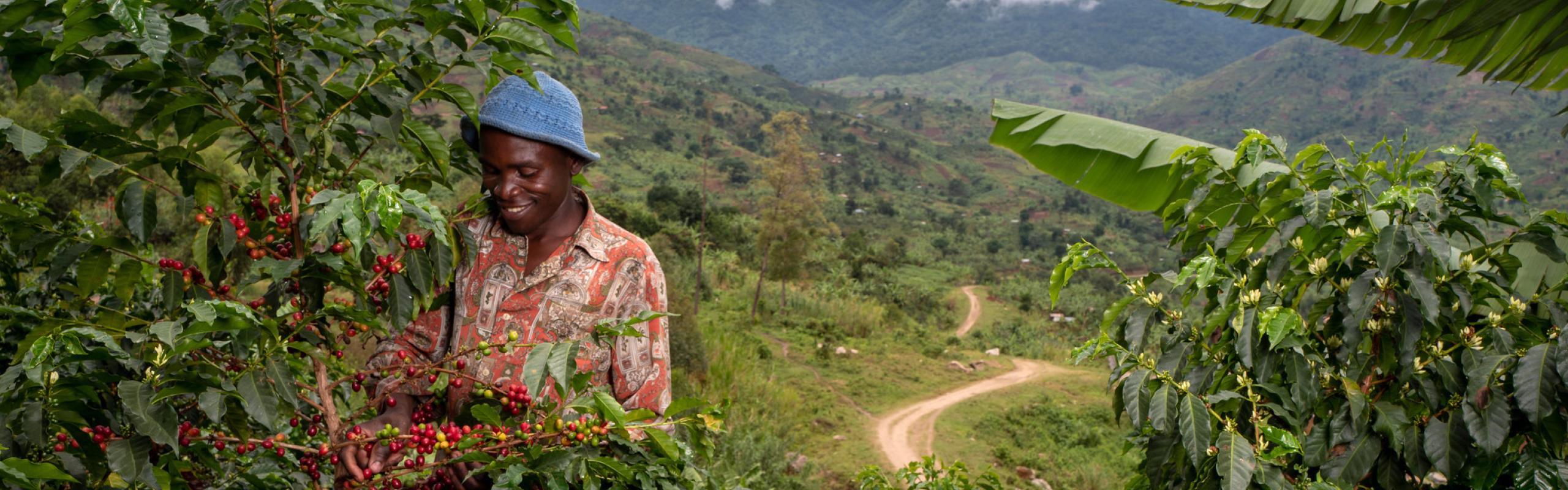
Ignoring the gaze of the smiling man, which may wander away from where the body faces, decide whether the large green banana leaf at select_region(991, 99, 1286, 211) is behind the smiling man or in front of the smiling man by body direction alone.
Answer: behind

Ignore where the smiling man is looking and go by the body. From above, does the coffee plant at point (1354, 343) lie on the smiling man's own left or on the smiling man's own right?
on the smiling man's own left

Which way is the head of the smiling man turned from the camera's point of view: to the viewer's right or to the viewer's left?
to the viewer's left

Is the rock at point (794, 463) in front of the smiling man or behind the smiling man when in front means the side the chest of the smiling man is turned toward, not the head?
behind

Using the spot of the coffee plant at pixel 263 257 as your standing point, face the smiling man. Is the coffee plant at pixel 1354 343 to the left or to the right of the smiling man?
right

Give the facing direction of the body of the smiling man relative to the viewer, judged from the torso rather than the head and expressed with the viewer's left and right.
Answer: facing the viewer and to the left of the viewer

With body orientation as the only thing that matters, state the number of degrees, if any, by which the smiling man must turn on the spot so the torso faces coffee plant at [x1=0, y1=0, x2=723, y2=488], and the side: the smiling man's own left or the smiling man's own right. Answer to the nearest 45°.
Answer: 0° — they already face it

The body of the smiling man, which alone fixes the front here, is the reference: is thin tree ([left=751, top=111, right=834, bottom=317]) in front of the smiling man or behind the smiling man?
behind
